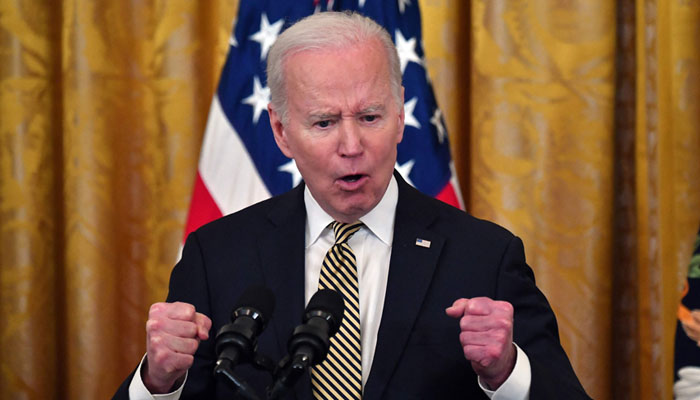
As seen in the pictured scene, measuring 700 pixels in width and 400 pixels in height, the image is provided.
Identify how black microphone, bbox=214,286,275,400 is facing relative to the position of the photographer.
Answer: facing away from the viewer and to the right of the viewer

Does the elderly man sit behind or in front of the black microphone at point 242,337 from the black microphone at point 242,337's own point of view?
in front

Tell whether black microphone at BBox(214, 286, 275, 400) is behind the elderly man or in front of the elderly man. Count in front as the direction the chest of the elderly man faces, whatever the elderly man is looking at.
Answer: in front

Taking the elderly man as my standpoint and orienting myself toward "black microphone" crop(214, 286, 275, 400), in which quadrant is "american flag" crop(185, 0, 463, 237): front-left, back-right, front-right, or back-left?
back-right

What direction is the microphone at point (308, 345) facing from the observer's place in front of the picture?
facing away from the viewer and to the right of the viewer
